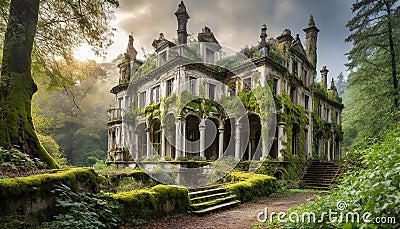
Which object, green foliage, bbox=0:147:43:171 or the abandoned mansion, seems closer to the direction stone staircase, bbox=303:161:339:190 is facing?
the green foliage

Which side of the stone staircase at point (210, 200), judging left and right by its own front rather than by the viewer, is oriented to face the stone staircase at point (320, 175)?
left

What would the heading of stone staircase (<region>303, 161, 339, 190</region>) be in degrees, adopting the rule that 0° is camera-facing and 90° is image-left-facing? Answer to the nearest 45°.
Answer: approximately 0°

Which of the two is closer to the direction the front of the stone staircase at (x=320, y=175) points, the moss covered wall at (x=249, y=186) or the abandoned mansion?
the moss covered wall

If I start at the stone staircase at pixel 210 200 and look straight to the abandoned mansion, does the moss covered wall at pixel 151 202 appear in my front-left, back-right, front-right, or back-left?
back-left
